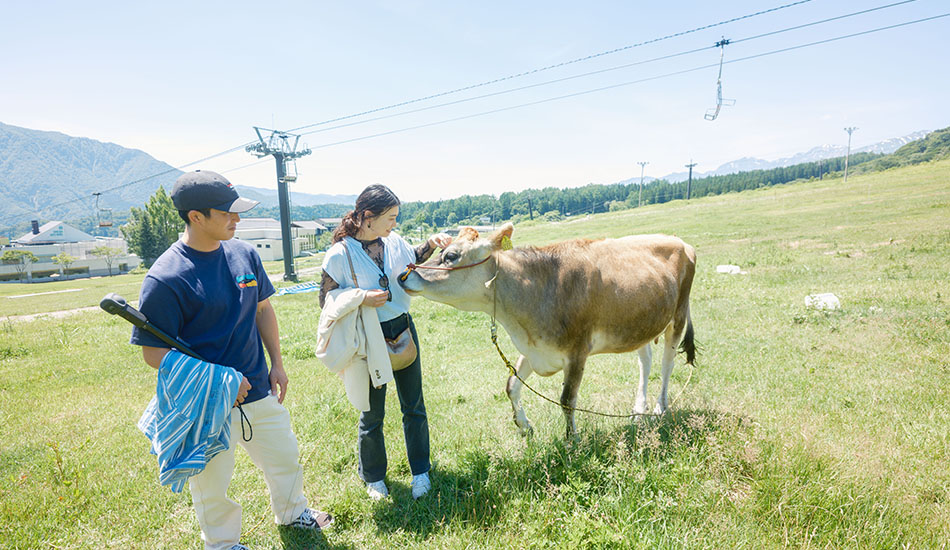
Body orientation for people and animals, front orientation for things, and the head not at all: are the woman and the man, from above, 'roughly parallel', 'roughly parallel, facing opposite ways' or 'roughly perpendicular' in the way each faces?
roughly parallel

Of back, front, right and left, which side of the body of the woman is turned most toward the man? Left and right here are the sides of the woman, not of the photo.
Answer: right

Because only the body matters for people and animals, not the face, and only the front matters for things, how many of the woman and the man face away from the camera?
0

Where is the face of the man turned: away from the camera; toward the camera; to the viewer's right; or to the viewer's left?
to the viewer's right

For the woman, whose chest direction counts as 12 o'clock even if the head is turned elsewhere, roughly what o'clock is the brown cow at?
The brown cow is roughly at 10 o'clock from the woman.

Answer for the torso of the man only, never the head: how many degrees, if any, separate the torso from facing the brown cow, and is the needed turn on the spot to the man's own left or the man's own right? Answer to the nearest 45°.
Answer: approximately 45° to the man's own left
